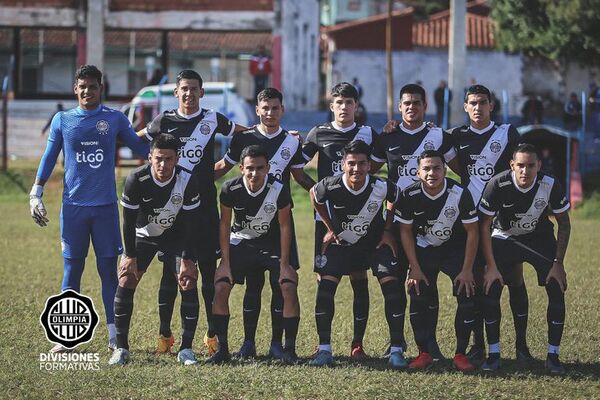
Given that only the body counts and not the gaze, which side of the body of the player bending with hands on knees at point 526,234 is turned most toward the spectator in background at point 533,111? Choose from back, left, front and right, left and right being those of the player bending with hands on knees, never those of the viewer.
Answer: back

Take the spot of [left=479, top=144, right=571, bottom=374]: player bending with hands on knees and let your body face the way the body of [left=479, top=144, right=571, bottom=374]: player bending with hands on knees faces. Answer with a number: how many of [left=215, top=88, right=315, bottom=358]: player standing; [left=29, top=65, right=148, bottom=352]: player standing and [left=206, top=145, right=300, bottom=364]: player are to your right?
3

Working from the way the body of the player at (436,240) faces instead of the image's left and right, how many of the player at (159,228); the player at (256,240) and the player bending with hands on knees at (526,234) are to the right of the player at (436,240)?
2

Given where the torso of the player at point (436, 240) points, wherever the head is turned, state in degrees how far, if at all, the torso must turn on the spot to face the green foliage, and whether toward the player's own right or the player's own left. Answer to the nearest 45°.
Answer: approximately 180°

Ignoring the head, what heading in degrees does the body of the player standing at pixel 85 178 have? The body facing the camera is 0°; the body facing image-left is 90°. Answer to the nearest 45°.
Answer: approximately 0°

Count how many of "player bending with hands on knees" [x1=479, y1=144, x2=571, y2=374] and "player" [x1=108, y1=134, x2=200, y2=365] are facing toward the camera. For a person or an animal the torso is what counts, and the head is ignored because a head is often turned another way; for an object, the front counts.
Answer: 2

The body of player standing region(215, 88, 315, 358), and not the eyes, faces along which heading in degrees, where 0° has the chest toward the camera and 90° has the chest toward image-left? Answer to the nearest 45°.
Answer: approximately 0°
